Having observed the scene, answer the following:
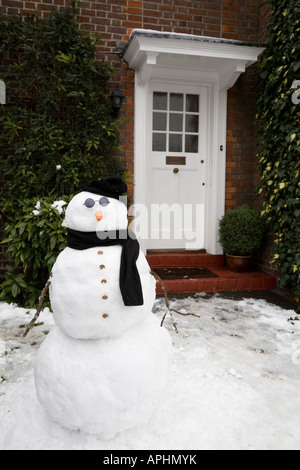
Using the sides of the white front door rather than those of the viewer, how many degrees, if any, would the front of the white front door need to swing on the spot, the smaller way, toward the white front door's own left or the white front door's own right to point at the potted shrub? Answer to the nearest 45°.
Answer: approximately 45° to the white front door's own left

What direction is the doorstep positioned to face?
toward the camera

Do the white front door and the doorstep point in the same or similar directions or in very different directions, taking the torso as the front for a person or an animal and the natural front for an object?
same or similar directions

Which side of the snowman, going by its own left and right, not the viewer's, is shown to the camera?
front

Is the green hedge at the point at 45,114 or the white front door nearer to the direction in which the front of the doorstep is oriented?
the green hedge

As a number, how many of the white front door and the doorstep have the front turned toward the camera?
2

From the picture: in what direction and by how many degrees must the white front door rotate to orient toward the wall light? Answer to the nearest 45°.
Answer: approximately 45° to its right

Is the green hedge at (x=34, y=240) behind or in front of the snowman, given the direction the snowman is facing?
behind

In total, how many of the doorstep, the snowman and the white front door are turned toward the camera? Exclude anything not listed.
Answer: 3

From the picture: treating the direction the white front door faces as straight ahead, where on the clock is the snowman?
The snowman is roughly at 12 o'clock from the white front door.
